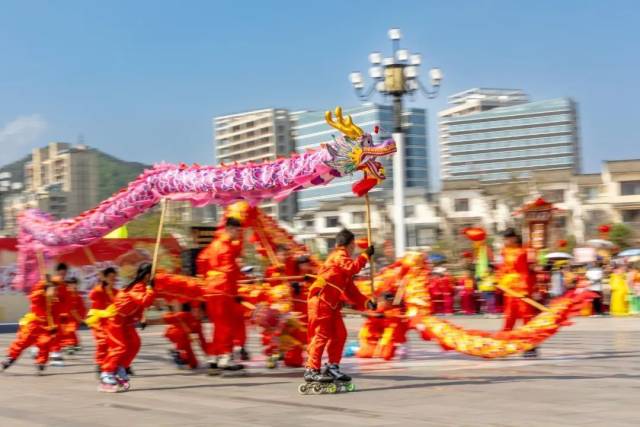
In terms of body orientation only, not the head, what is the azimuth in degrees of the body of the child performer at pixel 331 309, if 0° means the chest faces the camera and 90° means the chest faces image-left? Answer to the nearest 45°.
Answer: approximately 270°

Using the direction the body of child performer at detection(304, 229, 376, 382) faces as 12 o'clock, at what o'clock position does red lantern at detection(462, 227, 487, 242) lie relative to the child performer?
The red lantern is roughly at 10 o'clock from the child performer.

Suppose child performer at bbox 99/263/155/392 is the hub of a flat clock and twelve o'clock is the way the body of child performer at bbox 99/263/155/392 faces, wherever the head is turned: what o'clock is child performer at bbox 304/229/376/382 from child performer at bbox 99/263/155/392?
child performer at bbox 304/229/376/382 is roughly at 1 o'clock from child performer at bbox 99/263/155/392.

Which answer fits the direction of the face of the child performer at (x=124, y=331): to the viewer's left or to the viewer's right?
to the viewer's right

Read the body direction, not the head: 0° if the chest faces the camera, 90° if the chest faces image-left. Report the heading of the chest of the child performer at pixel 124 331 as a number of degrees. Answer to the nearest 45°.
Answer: approximately 270°

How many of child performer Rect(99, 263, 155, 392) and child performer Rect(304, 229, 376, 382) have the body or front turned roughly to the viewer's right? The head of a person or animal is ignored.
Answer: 2
